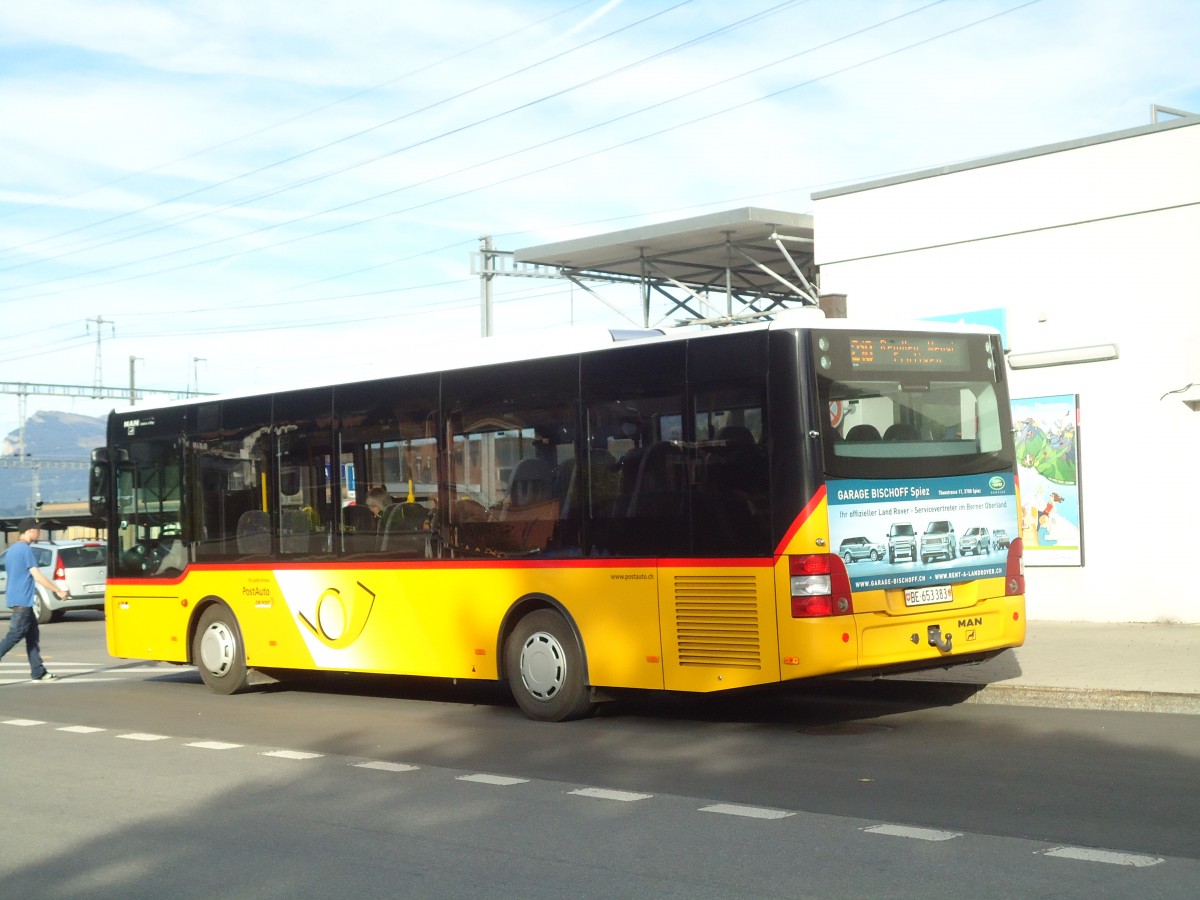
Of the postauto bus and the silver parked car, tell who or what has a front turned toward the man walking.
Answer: the postauto bus

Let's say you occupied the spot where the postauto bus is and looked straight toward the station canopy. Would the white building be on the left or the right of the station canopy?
right

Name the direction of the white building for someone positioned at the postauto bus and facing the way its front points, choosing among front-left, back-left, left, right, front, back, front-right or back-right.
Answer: right

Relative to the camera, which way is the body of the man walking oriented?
to the viewer's right

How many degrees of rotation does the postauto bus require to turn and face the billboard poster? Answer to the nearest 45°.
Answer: approximately 90° to its right

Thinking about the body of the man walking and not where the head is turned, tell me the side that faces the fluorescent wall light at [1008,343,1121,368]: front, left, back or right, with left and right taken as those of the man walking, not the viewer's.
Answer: front

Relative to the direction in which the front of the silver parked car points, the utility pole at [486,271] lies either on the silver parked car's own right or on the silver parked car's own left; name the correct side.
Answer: on the silver parked car's own right

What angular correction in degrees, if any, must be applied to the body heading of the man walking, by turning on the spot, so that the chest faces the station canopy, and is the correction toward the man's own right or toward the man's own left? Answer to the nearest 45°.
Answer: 0° — they already face it

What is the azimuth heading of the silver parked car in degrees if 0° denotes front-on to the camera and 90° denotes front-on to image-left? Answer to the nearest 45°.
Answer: approximately 135°

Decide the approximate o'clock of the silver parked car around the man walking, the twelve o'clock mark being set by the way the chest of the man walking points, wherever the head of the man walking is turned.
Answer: The silver parked car is roughly at 9 o'clock from the man walking.
